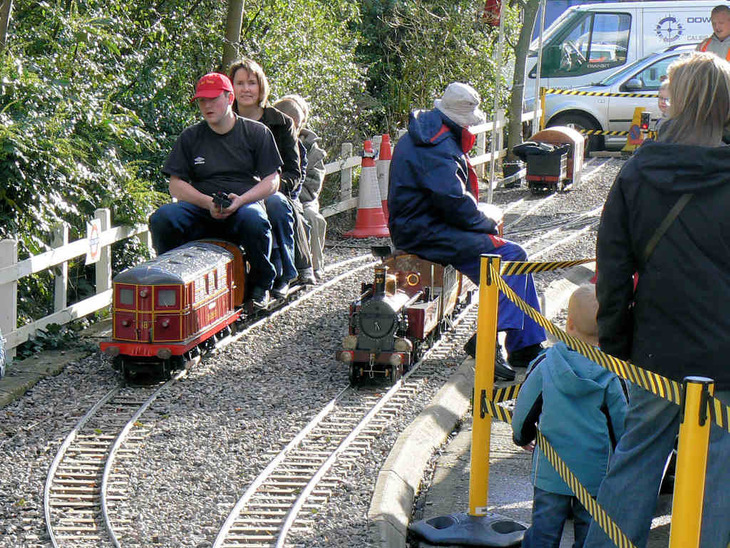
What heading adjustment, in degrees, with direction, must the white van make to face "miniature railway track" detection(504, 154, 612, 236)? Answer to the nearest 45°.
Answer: approximately 90° to its left

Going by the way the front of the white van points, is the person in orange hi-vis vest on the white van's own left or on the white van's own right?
on the white van's own left

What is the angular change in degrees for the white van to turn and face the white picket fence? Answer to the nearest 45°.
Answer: approximately 90° to its left

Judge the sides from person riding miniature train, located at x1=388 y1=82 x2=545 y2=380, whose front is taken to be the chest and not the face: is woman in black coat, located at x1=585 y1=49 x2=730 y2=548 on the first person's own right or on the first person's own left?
on the first person's own right

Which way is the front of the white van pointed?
to the viewer's left

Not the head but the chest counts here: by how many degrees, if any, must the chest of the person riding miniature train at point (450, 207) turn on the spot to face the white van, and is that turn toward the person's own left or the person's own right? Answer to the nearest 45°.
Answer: approximately 90° to the person's own left

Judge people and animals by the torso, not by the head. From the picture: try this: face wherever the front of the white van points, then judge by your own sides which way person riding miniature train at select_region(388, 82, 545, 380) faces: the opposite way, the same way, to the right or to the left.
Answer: the opposite way

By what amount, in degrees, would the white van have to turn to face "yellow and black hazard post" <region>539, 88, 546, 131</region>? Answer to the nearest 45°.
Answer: approximately 45° to its left

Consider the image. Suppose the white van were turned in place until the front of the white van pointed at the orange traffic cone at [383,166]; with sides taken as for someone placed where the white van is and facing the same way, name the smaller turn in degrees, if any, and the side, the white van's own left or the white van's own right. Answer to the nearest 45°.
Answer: approximately 90° to the white van's own left

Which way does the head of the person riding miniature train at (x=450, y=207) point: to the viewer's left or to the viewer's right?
to the viewer's right

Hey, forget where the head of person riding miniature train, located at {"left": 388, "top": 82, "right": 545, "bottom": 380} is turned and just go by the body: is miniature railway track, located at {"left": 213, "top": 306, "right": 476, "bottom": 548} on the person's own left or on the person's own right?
on the person's own right
